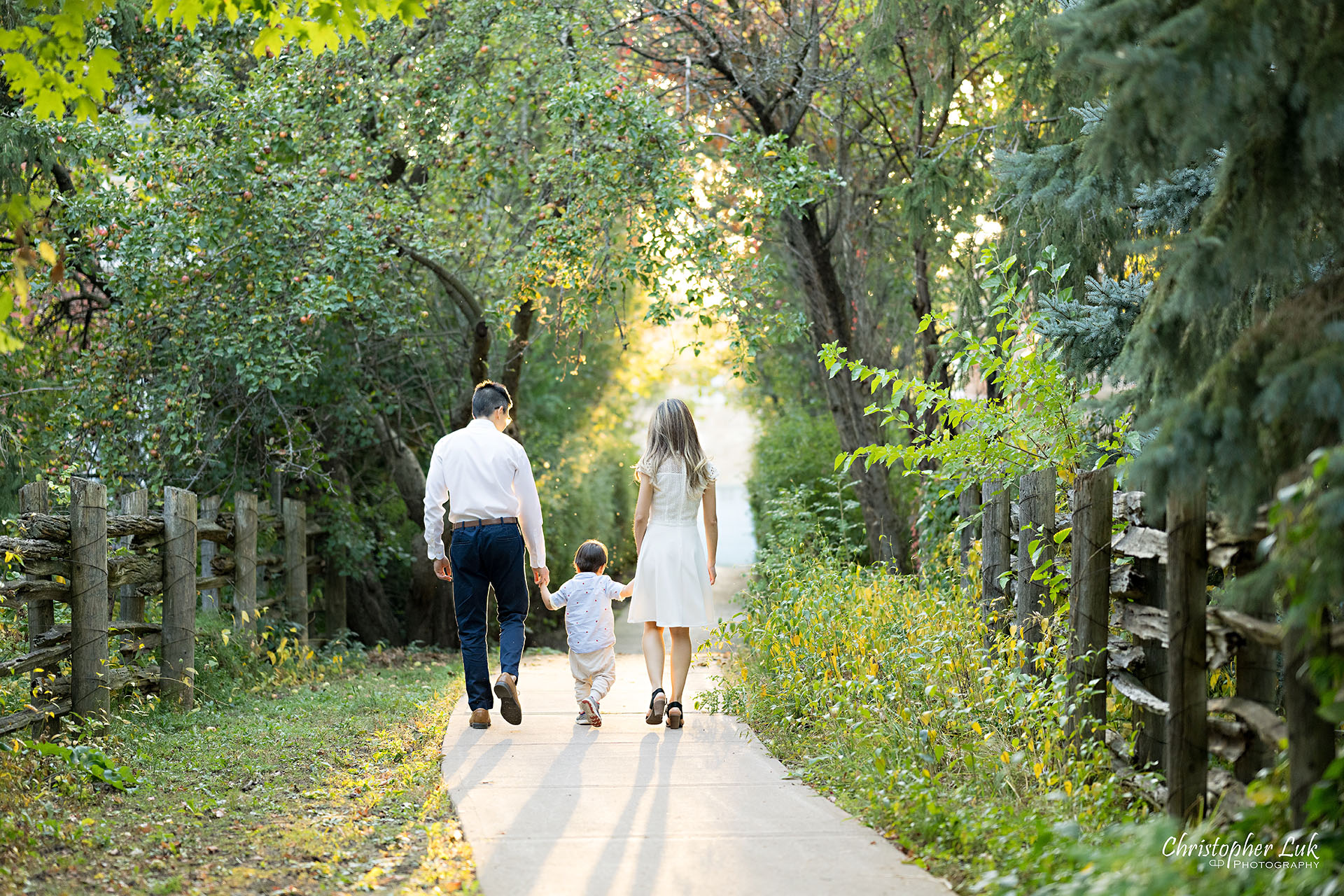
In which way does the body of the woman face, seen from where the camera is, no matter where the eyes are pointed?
away from the camera

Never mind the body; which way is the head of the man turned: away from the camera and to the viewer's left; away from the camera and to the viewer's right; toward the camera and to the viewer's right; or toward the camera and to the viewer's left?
away from the camera and to the viewer's right

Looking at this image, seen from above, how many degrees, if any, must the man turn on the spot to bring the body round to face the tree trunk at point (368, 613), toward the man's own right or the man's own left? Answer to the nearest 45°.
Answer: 0° — they already face it

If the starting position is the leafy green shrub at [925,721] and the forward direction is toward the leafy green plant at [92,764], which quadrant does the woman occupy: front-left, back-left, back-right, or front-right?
front-right

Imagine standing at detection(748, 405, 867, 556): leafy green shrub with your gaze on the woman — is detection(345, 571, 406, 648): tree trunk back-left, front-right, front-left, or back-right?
front-right

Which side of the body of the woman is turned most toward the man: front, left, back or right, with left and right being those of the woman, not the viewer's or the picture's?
left

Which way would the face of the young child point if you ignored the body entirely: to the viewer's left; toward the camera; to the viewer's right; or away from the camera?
away from the camera

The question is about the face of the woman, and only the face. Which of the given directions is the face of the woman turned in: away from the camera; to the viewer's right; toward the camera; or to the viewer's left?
away from the camera

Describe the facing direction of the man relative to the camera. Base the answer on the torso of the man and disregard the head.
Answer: away from the camera

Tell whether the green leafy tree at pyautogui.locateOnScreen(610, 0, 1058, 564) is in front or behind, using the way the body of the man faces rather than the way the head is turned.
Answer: in front

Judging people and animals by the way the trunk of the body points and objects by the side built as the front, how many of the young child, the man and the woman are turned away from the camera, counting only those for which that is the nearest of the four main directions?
3

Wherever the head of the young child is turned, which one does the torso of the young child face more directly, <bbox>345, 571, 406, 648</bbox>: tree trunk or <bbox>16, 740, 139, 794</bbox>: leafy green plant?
the tree trunk

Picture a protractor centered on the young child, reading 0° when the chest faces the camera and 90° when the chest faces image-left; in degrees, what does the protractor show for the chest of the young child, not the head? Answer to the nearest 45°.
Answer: approximately 180°
